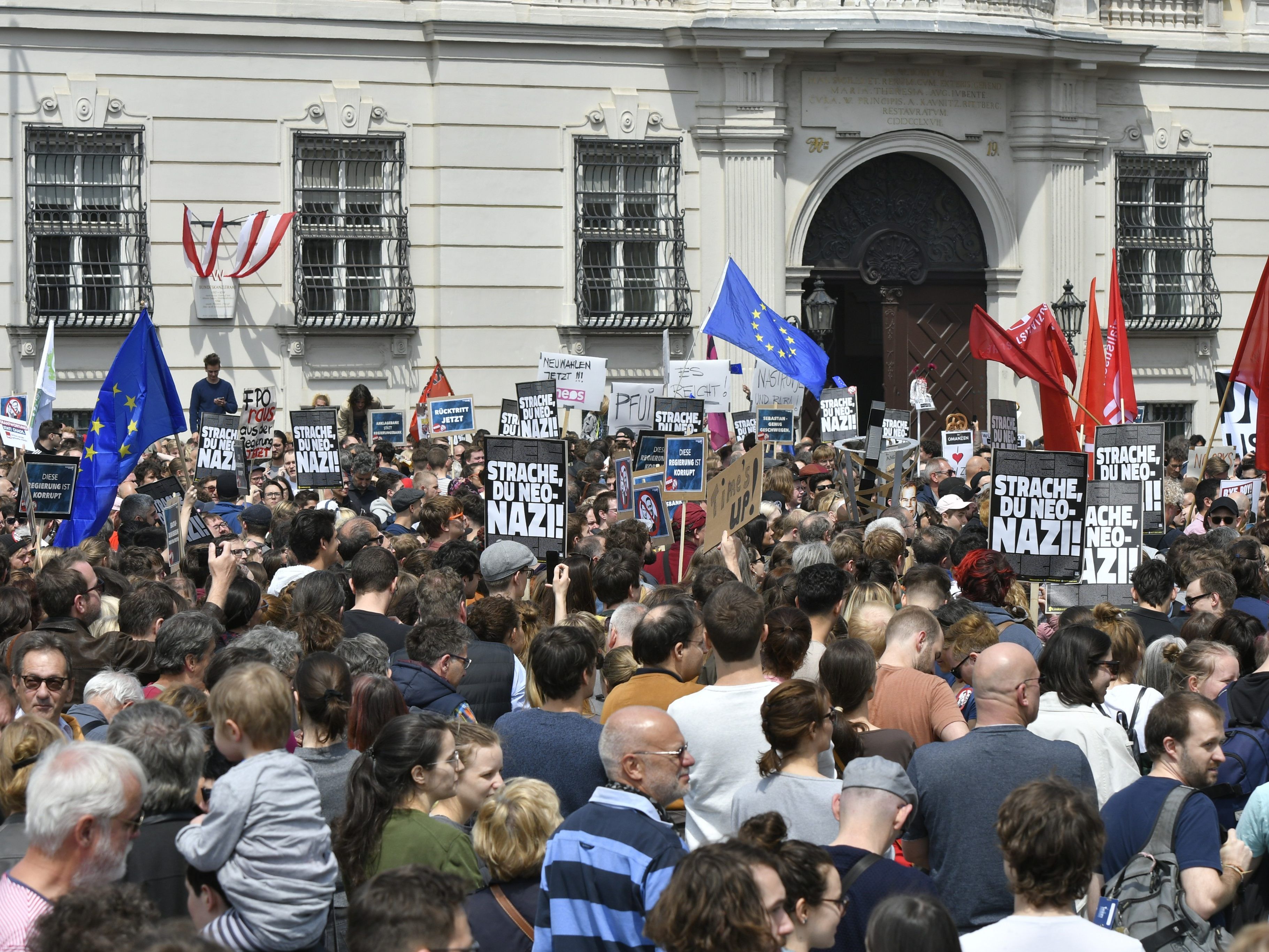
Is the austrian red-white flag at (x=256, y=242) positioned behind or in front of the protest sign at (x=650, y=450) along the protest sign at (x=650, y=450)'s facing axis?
behind

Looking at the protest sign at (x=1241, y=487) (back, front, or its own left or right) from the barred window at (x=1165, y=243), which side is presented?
back

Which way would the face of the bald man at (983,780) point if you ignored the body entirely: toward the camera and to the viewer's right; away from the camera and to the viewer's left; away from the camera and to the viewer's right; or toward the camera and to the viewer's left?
away from the camera and to the viewer's right

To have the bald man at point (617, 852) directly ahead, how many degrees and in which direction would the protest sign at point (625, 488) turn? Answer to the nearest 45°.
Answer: approximately 45° to its left

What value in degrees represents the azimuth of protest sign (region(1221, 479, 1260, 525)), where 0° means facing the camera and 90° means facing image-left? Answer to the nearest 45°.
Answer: approximately 0°

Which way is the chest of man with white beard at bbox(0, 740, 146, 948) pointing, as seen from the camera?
to the viewer's right

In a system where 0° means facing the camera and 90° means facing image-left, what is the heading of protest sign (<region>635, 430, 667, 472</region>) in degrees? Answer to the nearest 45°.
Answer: approximately 0°

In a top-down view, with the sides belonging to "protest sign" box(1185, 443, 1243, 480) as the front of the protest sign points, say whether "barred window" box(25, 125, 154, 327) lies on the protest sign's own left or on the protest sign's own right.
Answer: on the protest sign's own right

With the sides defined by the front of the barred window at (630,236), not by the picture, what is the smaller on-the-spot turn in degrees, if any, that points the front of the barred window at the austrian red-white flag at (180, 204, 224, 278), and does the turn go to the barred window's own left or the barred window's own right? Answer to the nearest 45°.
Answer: approximately 90° to the barred window's own right

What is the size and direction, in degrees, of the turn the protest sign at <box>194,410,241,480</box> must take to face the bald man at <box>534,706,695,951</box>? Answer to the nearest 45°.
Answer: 0° — it already faces them
